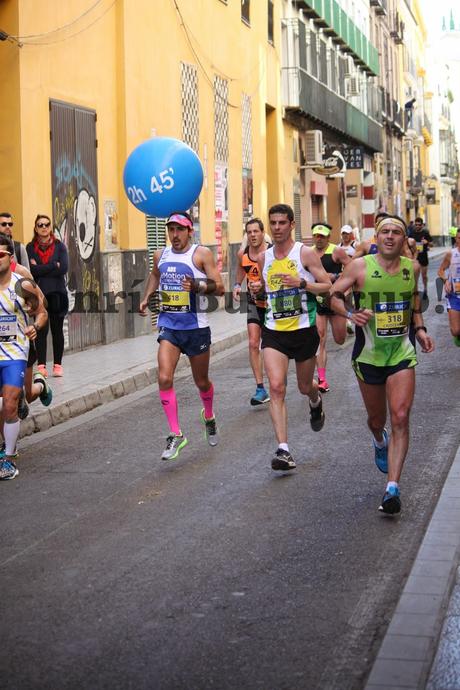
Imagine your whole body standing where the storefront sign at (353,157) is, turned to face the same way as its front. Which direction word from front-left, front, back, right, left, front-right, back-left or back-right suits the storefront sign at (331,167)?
front

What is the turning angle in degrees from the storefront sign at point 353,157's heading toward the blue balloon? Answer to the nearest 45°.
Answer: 0° — it already faces it

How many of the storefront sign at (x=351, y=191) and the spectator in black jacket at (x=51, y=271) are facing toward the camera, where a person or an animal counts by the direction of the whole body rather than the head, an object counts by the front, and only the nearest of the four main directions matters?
2

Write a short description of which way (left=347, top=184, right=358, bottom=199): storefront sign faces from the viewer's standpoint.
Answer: facing the viewer

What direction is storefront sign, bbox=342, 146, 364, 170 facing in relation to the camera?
toward the camera

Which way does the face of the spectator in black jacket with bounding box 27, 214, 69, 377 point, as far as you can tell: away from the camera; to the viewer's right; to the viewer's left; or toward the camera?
toward the camera

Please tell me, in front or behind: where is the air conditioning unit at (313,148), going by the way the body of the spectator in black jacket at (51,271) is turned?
behind

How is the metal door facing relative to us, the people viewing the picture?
facing the viewer and to the right of the viewer
